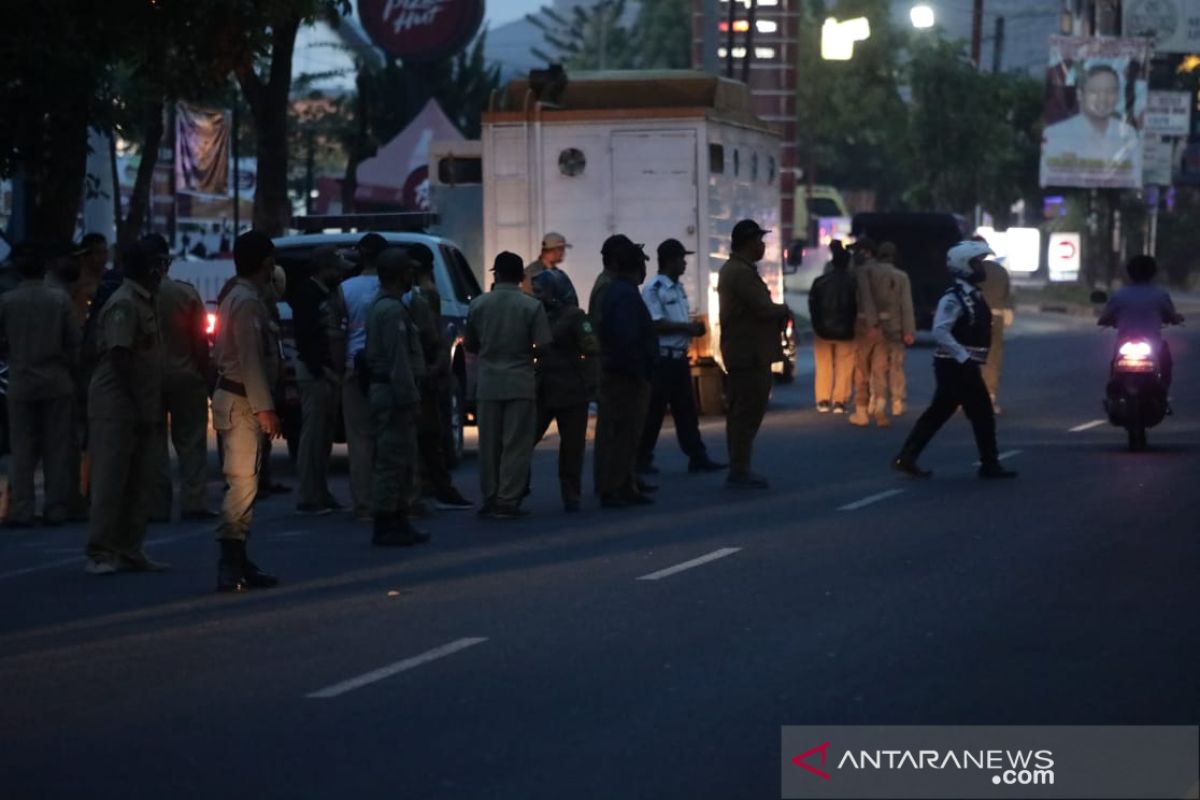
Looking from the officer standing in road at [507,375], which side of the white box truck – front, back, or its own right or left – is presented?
back

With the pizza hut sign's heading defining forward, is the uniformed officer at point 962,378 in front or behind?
in front

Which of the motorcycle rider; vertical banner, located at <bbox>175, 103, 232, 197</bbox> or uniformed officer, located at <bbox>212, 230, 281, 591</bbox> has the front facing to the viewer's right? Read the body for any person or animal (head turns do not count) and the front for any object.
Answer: the uniformed officer

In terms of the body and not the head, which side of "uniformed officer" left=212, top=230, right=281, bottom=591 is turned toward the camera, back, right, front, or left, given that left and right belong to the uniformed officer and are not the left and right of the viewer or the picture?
right

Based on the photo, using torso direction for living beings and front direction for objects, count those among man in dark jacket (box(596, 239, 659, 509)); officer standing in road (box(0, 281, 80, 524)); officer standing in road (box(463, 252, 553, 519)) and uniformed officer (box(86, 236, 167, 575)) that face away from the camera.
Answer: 2

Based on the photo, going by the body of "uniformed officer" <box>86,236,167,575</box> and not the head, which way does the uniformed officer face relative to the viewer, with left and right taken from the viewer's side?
facing to the right of the viewer

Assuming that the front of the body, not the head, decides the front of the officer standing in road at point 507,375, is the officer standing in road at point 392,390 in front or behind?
behind

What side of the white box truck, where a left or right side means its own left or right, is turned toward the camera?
back
